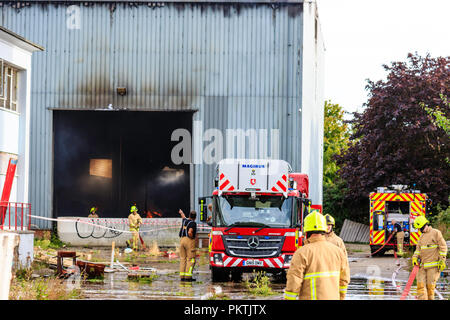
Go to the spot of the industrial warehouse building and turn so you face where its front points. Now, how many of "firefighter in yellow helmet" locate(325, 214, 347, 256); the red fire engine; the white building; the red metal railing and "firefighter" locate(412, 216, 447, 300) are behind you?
0

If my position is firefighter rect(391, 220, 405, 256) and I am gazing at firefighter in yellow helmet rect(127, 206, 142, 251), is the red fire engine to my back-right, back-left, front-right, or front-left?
front-left

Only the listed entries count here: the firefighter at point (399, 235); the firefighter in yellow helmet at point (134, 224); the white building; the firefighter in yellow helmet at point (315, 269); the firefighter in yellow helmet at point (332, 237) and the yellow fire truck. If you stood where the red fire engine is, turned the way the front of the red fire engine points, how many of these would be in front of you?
2

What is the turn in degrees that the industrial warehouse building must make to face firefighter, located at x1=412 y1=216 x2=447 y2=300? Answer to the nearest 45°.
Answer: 0° — it already faces them

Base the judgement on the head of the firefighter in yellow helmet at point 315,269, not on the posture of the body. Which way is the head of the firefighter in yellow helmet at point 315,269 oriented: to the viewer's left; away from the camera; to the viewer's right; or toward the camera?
away from the camera

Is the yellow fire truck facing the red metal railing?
no

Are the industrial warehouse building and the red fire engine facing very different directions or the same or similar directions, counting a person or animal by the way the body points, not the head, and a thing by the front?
same or similar directions

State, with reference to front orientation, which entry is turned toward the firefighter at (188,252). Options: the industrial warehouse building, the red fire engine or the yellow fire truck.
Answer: the industrial warehouse building

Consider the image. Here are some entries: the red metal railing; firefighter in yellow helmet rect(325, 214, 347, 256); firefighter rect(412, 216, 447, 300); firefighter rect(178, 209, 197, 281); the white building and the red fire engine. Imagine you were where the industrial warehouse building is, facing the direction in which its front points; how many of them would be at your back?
0

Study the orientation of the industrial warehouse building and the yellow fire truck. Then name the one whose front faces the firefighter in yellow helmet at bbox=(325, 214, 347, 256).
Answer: the industrial warehouse building

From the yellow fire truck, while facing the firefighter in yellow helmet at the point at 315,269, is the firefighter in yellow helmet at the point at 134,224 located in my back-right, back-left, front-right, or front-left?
front-right

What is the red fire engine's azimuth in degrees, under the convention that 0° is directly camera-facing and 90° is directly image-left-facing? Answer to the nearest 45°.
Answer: approximately 0°

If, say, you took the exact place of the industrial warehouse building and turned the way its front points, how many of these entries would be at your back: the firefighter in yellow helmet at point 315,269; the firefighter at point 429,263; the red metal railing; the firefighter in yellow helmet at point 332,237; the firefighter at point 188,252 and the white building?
0
